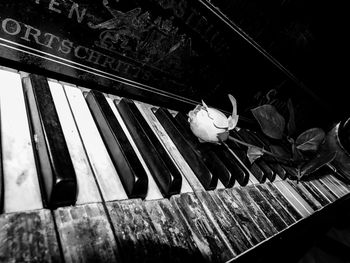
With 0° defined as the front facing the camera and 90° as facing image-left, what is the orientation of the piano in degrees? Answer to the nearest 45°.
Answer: approximately 315°
